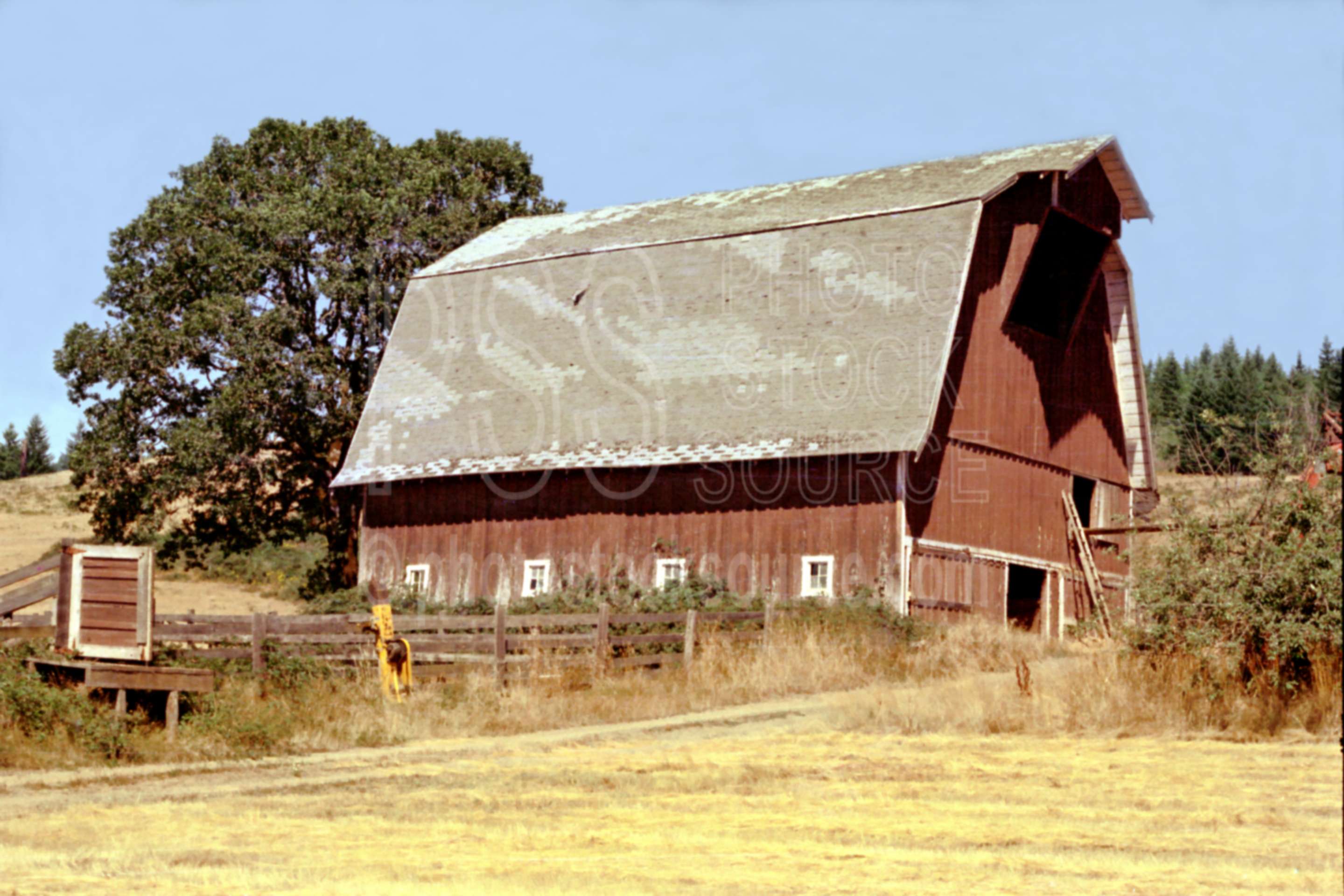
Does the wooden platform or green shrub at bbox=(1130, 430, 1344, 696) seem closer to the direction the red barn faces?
the green shrub

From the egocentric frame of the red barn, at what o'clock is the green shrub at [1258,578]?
The green shrub is roughly at 1 o'clock from the red barn.

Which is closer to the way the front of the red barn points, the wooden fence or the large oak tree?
the wooden fence

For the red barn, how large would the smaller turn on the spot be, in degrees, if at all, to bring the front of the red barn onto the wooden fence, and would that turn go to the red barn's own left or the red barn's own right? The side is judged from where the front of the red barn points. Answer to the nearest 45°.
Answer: approximately 90° to the red barn's own right

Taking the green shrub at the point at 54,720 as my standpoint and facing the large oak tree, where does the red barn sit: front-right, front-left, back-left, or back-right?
front-right

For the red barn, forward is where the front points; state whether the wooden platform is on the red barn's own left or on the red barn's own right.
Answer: on the red barn's own right

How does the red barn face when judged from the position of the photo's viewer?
facing the viewer and to the right of the viewer

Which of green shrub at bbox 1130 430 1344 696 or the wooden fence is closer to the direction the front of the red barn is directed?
the green shrub

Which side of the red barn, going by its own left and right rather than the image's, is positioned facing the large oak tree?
back

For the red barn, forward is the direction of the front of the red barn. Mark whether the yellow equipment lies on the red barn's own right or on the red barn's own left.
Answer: on the red barn's own right

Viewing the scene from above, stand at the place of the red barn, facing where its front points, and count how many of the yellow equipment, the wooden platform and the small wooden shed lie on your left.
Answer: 0

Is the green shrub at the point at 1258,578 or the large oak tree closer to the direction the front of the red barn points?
the green shrub
